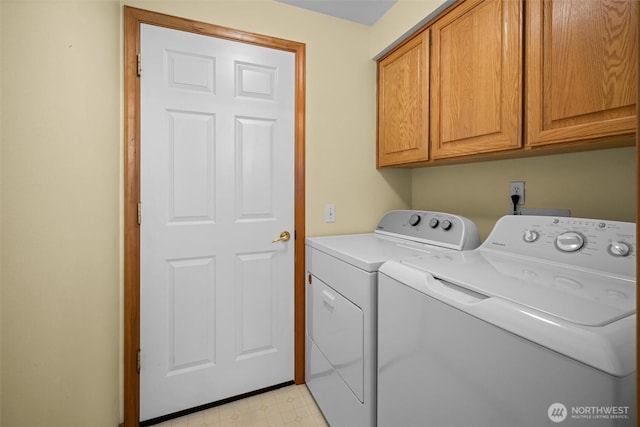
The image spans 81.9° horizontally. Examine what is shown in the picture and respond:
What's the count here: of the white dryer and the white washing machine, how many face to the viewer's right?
0

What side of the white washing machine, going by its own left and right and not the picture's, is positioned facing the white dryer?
right

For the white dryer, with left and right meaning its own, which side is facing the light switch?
right

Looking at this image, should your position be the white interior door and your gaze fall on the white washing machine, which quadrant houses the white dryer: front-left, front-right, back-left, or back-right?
front-left

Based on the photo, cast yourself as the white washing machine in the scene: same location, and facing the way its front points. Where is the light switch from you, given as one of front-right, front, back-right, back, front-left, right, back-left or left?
right

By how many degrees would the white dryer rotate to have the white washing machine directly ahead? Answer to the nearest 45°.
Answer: approximately 90° to its left

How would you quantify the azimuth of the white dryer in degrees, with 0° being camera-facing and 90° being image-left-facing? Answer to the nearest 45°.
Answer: approximately 45°

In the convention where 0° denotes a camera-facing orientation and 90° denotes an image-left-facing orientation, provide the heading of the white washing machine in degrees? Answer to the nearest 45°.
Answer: approximately 45°
